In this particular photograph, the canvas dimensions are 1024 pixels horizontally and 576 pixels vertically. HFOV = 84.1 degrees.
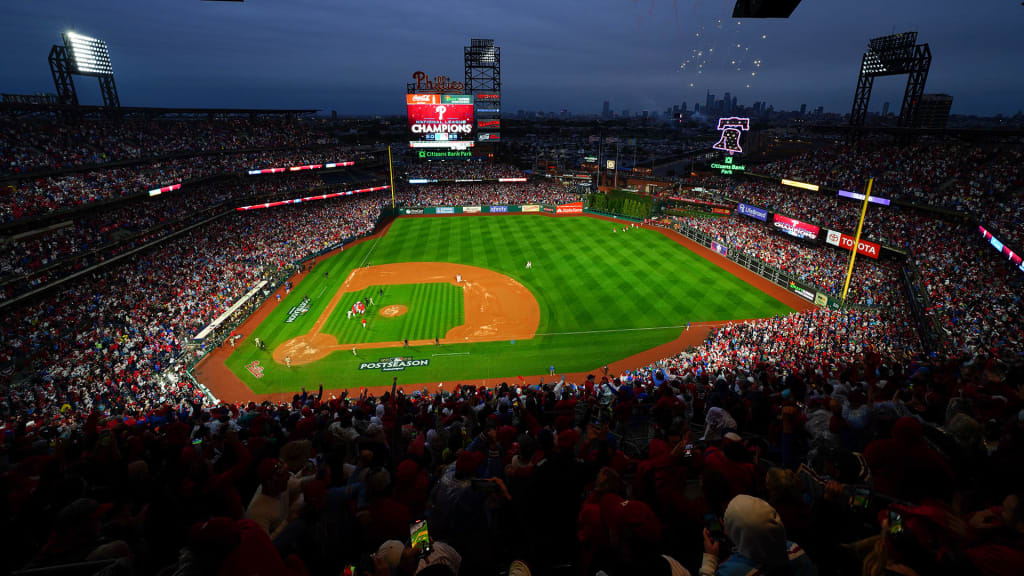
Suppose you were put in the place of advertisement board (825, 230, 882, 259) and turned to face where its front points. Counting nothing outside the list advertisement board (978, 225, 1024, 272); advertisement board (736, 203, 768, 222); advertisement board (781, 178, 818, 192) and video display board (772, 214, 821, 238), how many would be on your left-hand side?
1

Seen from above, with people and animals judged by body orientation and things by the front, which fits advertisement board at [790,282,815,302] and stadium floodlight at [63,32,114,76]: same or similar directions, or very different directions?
very different directions

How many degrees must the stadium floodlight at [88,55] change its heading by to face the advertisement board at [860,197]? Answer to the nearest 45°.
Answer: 0° — it already faces it

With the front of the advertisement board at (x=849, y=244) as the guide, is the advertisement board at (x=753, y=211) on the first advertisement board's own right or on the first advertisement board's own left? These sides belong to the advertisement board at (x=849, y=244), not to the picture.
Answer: on the first advertisement board's own right

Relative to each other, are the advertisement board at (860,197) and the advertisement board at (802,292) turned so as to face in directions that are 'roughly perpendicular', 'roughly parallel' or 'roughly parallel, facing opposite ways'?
roughly parallel

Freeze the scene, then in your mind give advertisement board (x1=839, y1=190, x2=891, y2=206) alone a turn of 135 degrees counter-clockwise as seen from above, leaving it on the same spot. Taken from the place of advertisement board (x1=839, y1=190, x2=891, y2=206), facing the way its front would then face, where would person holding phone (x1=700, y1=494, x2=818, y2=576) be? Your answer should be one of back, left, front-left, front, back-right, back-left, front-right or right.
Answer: right

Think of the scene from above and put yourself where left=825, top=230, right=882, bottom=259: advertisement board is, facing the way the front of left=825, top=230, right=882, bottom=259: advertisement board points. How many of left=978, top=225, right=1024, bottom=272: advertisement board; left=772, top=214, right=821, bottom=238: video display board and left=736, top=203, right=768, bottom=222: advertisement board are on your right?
2

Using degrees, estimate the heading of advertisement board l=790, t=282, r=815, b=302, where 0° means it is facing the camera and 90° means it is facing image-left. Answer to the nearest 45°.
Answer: approximately 45°

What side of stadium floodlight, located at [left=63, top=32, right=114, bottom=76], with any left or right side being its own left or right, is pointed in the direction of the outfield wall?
front

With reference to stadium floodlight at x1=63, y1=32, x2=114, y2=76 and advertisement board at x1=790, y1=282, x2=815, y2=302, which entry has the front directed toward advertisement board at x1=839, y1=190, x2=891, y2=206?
the stadium floodlight

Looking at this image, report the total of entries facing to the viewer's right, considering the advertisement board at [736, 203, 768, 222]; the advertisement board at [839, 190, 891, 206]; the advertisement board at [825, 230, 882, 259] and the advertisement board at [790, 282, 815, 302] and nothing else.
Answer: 0

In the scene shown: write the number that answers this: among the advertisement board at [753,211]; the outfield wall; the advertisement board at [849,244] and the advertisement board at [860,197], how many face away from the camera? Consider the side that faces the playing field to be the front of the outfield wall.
0

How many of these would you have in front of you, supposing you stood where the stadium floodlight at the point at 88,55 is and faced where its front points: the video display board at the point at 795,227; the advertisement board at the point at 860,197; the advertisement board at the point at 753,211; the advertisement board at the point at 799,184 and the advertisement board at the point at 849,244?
5

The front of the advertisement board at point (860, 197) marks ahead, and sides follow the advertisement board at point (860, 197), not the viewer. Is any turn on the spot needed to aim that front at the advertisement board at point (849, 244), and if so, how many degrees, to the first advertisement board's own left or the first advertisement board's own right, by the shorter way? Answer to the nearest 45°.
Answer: approximately 45° to the first advertisement board's own left

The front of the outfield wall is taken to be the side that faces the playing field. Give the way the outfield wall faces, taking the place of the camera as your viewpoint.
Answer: facing the viewer and to the left of the viewer

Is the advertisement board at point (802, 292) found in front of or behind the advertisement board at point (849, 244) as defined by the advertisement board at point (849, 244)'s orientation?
in front
